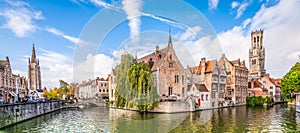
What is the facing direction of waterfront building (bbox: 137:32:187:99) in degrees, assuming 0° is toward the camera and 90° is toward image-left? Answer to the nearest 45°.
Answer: approximately 0°

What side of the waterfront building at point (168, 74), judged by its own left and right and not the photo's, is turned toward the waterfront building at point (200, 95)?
left

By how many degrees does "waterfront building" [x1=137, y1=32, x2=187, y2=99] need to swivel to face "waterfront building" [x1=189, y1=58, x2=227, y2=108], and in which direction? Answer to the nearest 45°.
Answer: approximately 135° to its left
